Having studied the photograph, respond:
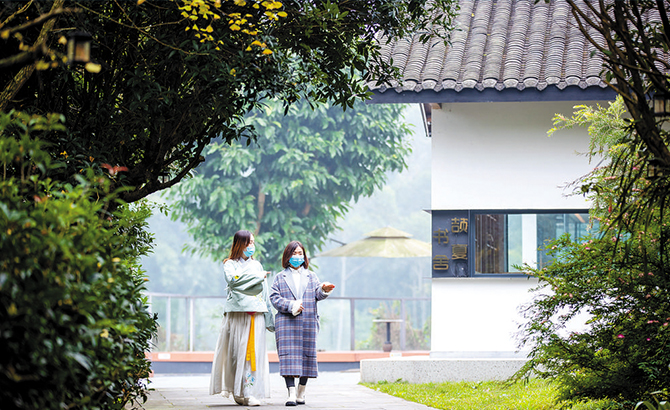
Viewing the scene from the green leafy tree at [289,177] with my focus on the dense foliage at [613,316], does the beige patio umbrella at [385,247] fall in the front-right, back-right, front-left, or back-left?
front-left

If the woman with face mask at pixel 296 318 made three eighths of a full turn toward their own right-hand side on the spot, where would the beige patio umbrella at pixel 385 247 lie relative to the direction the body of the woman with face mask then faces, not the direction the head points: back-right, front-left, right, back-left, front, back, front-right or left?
front-right

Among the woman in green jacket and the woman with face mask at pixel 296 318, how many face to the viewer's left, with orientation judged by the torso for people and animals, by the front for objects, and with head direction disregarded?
0

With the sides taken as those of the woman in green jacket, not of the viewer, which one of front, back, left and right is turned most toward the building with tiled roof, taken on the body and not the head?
left

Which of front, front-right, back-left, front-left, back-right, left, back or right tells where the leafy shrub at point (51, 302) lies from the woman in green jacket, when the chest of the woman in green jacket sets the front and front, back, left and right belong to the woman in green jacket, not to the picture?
front-right

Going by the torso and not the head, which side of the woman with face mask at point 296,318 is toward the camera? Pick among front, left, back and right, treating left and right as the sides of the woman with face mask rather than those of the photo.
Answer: front

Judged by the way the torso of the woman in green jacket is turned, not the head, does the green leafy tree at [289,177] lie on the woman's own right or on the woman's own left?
on the woman's own left

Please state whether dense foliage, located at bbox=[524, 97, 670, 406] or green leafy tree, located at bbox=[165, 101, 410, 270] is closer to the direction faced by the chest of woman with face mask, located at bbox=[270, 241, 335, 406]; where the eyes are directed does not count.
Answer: the dense foliage

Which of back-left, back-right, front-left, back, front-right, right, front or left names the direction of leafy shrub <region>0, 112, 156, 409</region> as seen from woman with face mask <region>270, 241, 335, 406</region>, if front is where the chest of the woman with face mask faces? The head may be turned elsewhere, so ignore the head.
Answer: front

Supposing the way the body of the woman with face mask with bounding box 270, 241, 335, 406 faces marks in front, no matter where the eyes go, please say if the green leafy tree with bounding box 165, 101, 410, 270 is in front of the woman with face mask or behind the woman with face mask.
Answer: behind

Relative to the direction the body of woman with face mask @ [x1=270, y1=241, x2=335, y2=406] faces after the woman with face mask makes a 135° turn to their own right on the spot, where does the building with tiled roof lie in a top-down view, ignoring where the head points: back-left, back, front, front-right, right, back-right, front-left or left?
right

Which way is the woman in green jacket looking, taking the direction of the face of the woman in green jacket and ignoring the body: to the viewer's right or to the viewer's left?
to the viewer's right

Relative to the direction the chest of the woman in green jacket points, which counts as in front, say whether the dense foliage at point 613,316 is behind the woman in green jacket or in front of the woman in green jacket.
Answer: in front
